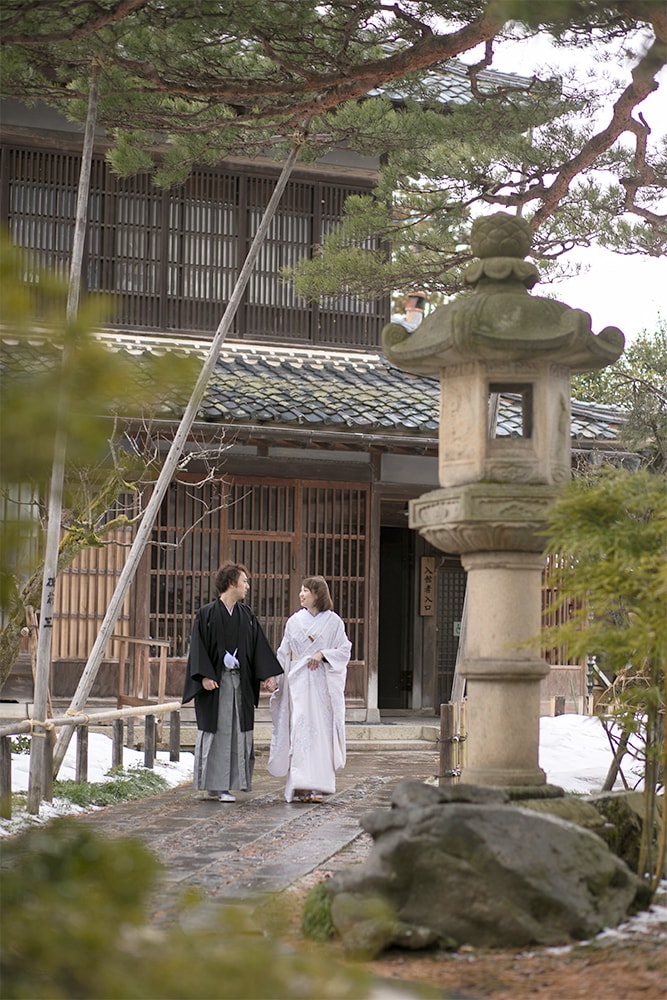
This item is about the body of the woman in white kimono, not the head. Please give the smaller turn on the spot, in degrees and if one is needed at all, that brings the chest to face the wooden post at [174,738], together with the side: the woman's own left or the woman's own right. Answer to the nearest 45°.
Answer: approximately 135° to the woman's own right

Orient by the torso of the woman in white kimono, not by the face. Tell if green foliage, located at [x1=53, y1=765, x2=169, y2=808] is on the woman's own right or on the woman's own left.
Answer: on the woman's own right

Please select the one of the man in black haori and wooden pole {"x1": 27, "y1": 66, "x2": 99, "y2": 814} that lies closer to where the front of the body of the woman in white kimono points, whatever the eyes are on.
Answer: the wooden pole

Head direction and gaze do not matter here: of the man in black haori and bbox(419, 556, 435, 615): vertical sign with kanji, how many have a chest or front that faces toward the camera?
2

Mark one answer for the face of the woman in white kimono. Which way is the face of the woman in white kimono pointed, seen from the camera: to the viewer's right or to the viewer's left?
to the viewer's left

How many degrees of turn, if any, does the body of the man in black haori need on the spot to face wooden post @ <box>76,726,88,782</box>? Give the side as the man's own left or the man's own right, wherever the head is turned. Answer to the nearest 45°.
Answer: approximately 90° to the man's own right

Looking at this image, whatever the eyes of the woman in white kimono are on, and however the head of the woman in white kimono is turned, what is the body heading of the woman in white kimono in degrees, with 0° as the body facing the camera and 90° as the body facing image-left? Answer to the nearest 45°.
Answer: approximately 0°

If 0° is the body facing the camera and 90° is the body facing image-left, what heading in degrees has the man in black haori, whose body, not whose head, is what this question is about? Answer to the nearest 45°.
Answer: approximately 0°

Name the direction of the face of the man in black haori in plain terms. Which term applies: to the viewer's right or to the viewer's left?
to the viewer's right
